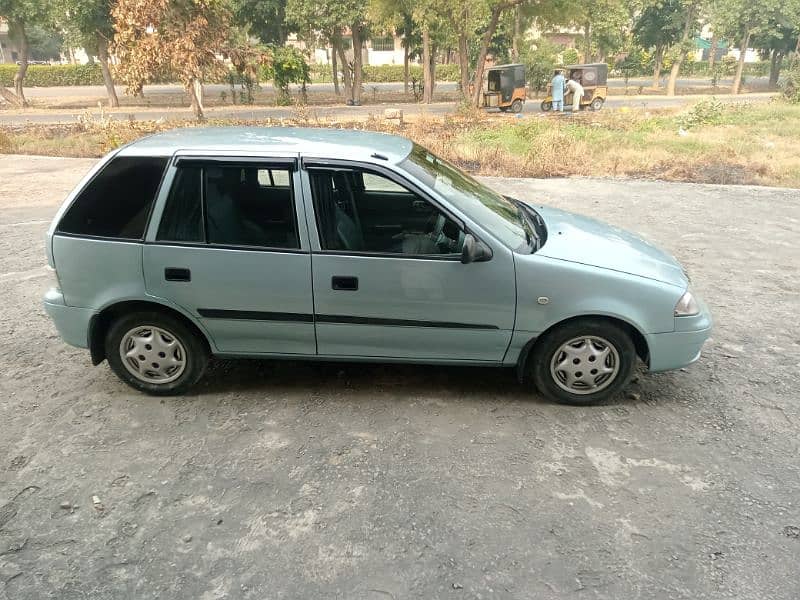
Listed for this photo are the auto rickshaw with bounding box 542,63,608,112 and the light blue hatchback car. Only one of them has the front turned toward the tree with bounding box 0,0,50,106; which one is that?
the auto rickshaw

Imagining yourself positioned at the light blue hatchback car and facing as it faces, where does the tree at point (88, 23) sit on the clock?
The tree is roughly at 8 o'clock from the light blue hatchback car.

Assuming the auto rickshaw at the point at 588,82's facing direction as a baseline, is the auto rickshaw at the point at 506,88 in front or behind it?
in front

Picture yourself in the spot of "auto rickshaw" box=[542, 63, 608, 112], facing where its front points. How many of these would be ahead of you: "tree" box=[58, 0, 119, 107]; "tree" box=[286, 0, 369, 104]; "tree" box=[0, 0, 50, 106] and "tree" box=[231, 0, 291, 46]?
4

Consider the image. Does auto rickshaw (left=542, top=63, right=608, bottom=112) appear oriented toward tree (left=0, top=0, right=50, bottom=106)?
yes

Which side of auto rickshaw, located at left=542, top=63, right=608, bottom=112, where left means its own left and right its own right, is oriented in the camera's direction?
left

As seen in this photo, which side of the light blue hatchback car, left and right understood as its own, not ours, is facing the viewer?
right

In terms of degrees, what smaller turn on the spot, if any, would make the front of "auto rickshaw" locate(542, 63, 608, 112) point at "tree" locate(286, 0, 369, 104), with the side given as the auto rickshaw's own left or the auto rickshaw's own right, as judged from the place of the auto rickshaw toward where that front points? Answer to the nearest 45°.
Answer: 0° — it already faces it

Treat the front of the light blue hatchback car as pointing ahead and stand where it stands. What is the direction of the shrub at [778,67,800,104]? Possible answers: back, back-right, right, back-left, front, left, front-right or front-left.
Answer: front-left

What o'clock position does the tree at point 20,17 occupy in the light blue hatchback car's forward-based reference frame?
The tree is roughly at 8 o'clock from the light blue hatchback car.

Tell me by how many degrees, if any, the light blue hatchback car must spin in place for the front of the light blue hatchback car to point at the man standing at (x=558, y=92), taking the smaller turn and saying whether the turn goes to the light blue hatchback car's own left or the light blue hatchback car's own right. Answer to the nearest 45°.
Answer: approximately 90° to the light blue hatchback car's own left

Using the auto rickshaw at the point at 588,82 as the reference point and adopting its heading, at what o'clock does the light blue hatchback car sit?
The light blue hatchback car is roughly at 9 o'clock from the auto rickshaw.

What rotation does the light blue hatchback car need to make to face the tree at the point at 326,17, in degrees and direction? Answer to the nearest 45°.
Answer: approximately 90° to its left

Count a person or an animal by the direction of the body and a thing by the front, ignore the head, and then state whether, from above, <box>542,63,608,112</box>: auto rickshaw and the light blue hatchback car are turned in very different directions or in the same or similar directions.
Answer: very different directions

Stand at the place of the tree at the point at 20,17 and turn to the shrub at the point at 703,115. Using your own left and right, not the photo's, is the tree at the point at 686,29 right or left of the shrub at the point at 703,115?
left
